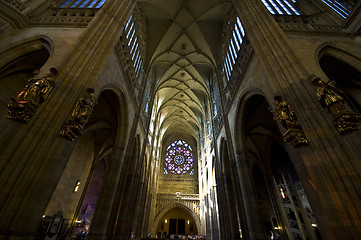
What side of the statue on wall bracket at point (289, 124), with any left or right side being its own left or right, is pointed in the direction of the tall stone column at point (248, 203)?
right

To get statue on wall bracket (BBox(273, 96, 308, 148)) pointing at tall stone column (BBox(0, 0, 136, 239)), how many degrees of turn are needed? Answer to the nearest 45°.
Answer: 0° — it already faces it

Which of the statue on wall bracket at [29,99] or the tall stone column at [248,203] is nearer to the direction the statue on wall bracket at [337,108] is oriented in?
the statue on wall bracket

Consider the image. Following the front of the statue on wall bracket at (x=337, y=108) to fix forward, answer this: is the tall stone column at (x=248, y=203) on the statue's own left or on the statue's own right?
on the statue's own right

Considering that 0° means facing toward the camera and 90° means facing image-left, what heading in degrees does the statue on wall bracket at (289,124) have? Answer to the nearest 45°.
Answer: approximately 45°

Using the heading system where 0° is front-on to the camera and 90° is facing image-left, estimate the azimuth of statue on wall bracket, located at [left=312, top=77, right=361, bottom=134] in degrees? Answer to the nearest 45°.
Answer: approximately 45°

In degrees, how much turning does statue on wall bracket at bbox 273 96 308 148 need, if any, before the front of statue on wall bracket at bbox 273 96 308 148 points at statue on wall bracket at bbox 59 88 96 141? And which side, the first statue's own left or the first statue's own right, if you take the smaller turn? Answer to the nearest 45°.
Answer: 0° — it already faces it

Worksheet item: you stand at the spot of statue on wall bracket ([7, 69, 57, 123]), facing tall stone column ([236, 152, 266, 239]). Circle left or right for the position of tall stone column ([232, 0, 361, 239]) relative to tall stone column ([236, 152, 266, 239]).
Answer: right
